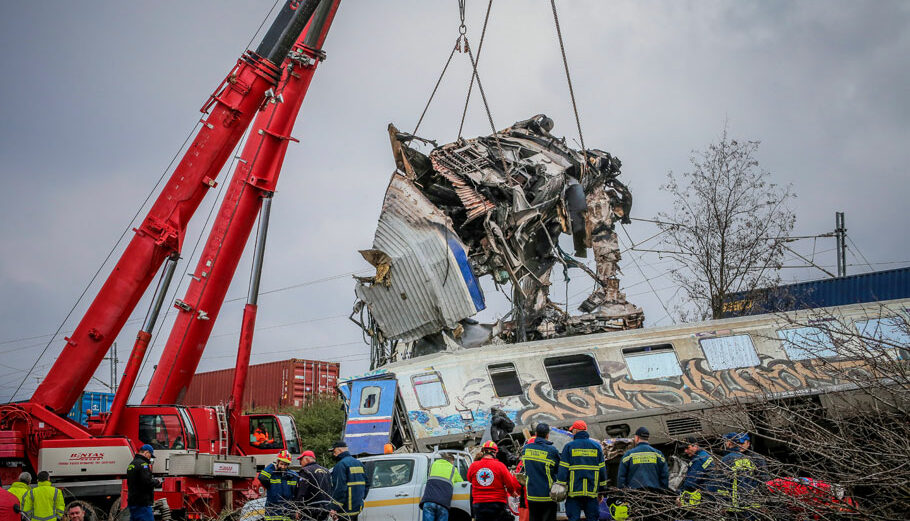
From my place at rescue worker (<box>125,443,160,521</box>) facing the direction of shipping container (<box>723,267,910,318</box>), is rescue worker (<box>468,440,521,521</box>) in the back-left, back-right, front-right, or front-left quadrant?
front-right

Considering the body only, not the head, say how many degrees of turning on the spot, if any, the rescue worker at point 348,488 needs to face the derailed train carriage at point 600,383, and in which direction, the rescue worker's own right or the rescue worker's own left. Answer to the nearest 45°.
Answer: approximately 90° to the rescue worker's own right

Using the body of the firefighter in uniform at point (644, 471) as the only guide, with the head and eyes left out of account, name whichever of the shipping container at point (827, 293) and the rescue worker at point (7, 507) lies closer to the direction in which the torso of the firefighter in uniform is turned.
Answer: the shipping container

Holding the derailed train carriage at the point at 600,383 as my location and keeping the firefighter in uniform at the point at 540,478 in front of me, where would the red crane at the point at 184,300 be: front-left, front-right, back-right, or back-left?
front-right

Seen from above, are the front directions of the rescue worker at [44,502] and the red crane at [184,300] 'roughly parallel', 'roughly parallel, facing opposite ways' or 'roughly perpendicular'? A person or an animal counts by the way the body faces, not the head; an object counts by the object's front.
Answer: roughly perpendicular

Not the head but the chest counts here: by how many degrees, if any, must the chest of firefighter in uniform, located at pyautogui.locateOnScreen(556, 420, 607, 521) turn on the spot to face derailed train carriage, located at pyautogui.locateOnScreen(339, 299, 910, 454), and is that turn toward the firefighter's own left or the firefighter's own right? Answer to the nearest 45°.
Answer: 0° — they already face it

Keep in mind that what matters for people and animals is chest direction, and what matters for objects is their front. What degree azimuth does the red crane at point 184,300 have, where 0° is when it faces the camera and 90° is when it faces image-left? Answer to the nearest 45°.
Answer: approximately 270°

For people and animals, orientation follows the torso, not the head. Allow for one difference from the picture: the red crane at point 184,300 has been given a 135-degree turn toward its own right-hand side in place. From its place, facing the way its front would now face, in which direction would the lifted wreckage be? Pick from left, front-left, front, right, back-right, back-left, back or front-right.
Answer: back

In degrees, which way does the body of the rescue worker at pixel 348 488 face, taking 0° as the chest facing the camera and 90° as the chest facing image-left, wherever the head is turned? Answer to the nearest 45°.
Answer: approximately 135°

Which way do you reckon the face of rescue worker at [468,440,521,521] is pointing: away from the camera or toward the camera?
away from the camera

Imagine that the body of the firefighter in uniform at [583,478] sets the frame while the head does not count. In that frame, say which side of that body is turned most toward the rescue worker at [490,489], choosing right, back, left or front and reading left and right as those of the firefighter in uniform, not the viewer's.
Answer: left
